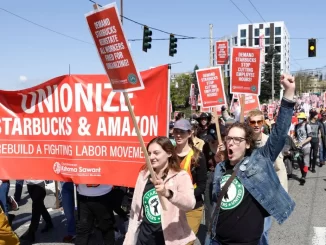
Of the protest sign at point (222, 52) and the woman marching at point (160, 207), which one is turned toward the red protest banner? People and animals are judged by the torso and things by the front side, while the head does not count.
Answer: the protest sign

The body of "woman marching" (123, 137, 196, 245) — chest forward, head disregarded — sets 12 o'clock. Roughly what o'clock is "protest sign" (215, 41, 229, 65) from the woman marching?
The protest sign is roughly at 5 o'clock from the woman marching.

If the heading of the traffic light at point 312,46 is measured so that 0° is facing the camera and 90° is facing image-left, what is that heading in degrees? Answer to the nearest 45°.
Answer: approximately 0°

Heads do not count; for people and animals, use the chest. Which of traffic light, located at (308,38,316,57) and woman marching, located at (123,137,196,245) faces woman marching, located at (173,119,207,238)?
the traffic light

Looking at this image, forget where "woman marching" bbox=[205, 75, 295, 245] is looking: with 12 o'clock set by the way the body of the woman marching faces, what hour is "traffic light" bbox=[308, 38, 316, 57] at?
The traffic light is roughly at 5 o'clock from the woman marching.

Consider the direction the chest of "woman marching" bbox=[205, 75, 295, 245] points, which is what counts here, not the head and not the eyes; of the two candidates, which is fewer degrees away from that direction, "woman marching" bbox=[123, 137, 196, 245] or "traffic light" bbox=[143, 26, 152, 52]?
the woman marching

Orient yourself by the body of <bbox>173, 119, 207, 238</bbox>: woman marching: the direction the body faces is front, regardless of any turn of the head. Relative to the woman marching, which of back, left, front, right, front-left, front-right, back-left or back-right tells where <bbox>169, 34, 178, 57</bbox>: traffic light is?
back-right

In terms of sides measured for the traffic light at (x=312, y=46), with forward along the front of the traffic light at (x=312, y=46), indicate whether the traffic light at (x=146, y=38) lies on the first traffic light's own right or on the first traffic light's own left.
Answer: on the first traffic light's own right

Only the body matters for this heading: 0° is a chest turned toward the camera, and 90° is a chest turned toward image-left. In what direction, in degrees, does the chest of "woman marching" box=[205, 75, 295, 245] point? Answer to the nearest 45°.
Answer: approximately 45°
